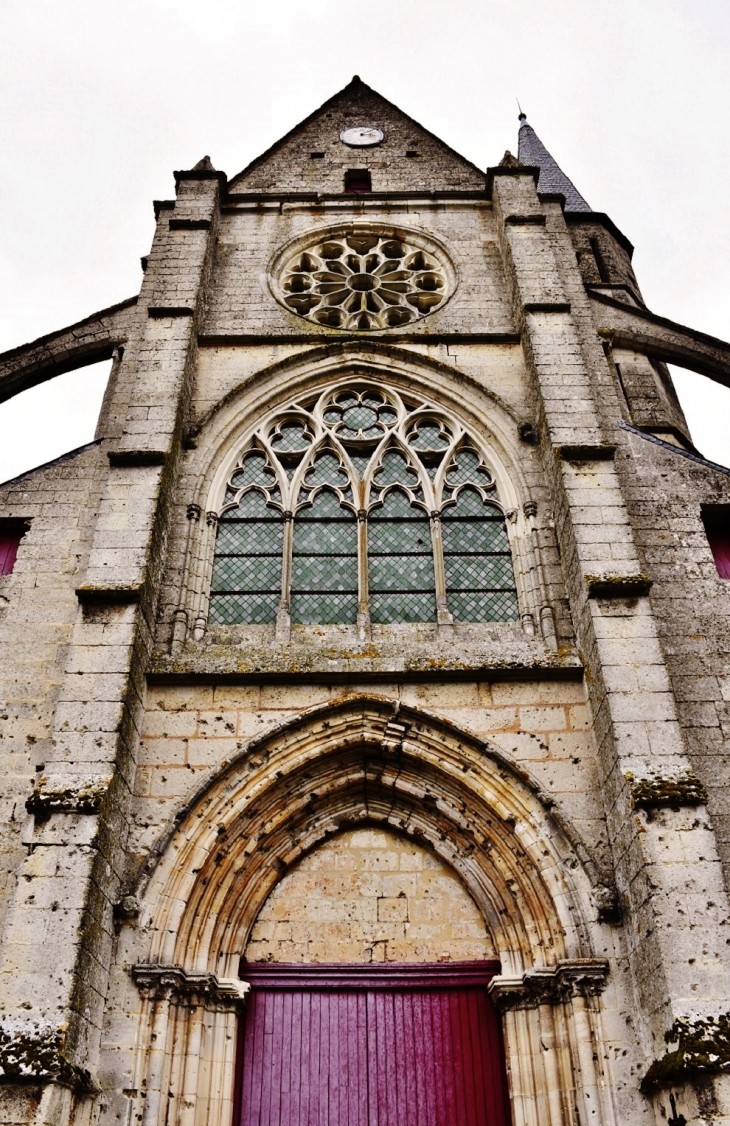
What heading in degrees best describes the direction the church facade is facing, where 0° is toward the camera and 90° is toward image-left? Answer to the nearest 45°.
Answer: approximately 0°
